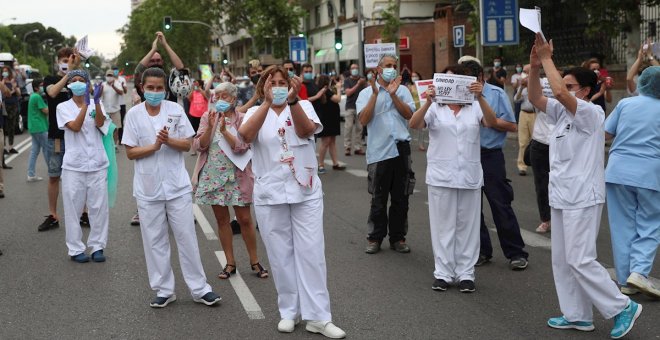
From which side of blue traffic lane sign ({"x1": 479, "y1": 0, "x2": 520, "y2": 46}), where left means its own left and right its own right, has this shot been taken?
front

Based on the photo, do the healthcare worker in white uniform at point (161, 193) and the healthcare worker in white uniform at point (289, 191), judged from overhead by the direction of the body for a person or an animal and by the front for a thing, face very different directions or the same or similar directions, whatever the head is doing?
same or similar directions

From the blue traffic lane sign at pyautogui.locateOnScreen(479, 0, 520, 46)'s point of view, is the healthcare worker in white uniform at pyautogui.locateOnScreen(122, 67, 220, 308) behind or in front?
in front

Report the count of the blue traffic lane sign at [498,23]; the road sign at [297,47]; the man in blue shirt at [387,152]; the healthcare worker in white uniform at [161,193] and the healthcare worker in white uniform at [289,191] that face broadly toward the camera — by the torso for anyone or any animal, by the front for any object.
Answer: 5

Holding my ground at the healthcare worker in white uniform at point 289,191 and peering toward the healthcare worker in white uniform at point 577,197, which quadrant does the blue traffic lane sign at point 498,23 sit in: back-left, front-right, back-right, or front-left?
front-left

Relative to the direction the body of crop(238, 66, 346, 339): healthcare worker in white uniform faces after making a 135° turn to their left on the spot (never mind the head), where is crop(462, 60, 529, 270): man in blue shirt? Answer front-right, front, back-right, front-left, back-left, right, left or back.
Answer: front

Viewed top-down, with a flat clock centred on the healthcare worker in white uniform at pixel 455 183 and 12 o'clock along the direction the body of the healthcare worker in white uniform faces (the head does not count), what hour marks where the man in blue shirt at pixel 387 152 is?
The man in blue shirt is roughly at 5 o'clock from the healthcare worker in white uniform.

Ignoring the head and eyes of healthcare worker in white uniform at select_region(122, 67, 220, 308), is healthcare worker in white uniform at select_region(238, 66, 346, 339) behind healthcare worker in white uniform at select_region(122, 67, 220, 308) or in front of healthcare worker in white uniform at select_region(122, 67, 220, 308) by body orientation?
in front

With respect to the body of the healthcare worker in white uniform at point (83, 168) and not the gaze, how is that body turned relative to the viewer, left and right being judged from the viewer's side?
facing the viewer

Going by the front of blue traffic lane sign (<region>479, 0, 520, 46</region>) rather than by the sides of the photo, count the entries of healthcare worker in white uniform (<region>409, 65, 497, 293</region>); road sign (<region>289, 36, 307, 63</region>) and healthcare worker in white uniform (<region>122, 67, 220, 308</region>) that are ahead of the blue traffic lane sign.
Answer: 2

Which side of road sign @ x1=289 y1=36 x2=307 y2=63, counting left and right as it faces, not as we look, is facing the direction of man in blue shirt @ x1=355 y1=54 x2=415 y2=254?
front

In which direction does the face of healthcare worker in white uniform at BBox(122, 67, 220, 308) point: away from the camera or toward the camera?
toward the camera

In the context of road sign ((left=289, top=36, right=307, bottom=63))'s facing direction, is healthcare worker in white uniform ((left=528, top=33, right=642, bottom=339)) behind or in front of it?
in front

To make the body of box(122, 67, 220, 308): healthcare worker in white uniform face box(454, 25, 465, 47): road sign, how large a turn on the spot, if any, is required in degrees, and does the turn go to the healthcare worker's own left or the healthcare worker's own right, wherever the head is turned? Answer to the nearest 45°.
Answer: approximately 135° to the healthcare worker's own left

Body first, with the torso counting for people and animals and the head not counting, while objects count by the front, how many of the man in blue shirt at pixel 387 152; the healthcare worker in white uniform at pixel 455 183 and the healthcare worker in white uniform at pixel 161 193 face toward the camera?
3

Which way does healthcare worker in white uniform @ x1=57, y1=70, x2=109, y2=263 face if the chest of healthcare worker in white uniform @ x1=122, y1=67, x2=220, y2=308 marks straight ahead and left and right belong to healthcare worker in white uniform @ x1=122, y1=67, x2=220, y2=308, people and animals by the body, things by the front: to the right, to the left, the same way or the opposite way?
the same way
